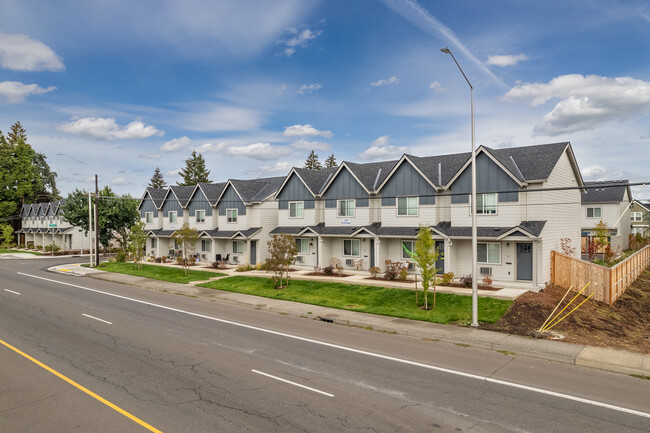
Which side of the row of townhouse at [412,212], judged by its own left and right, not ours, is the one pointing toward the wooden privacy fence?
left

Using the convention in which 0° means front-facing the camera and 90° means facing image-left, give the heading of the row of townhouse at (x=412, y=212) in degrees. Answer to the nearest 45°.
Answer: approximately 45°

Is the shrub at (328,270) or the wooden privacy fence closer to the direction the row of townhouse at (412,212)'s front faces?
the shrub

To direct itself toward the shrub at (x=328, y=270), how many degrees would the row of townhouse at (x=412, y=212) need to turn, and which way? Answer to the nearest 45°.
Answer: approximately 45° to its right
